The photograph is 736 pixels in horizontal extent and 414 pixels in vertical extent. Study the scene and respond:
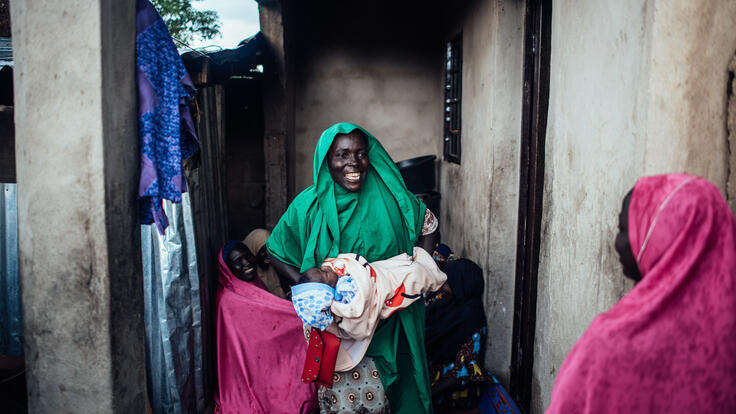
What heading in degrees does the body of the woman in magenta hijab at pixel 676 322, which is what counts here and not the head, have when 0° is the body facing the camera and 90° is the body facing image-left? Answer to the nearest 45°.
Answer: approximately 135°

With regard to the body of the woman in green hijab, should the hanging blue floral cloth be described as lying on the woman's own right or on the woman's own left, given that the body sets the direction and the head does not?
on the woman's own right

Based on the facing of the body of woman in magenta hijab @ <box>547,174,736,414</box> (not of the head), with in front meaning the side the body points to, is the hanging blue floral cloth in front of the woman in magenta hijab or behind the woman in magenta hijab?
in front

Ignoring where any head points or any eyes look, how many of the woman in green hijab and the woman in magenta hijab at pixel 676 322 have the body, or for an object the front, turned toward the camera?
1

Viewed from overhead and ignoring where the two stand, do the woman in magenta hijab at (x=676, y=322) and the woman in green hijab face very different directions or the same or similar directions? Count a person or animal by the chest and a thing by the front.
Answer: very different directions

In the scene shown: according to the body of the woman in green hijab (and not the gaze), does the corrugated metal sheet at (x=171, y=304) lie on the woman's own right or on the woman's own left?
on the woman's own right

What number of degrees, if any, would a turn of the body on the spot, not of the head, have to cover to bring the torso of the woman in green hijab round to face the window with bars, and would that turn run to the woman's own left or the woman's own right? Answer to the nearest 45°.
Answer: approximately 180°

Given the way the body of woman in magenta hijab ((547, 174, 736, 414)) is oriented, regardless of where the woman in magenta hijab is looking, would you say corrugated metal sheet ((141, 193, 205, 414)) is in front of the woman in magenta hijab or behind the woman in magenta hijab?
in front
